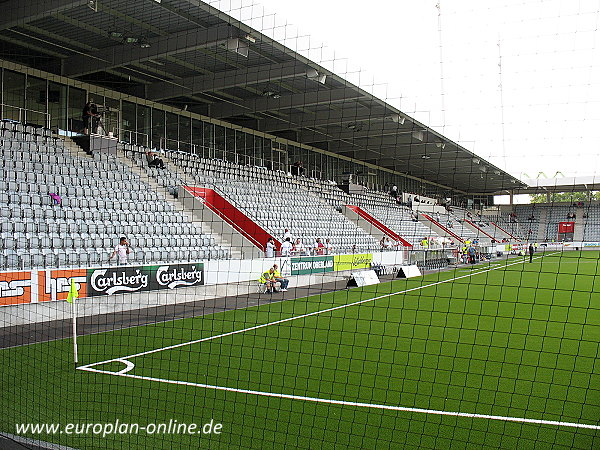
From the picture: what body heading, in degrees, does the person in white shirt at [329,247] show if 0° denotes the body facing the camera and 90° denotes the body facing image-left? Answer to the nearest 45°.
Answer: approximately 315°

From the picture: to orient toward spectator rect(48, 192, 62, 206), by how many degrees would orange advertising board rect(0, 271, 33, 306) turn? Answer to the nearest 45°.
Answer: approximately 135° to its left

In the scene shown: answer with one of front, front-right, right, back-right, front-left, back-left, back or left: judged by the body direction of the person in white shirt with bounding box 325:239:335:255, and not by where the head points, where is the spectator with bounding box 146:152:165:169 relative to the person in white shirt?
back-right

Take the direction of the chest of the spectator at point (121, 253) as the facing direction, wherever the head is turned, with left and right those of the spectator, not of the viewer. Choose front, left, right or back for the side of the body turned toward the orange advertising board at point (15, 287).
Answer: right

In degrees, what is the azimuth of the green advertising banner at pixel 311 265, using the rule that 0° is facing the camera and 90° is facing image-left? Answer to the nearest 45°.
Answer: approximately 315°

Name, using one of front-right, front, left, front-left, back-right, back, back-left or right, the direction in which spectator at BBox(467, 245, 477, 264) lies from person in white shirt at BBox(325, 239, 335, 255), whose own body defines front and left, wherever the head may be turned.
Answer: left

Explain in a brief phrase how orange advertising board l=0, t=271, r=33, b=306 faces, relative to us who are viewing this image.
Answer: facing the viewer and to the right of the viewer

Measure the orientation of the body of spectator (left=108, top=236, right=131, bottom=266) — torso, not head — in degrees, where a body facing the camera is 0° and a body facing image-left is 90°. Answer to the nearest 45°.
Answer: approximately 315°
